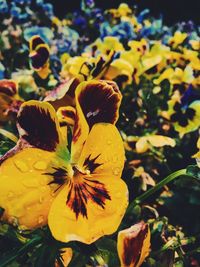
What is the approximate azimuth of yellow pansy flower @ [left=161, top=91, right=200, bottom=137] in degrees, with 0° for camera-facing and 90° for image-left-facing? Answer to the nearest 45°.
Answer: approximately 0°

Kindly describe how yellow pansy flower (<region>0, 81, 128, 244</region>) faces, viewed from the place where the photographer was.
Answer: facing the viewer

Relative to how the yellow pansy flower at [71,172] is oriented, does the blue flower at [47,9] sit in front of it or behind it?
behind

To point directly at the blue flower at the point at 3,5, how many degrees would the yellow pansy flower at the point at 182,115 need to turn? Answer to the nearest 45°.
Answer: approximately 135° to its right

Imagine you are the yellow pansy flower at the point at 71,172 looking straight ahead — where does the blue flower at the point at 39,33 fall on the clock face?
The blue flower is roughly at 6 o'clock from the yellow pansy flower.

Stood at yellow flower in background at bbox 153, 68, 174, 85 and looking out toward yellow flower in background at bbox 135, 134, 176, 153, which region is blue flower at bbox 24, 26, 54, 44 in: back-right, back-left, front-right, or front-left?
back-right

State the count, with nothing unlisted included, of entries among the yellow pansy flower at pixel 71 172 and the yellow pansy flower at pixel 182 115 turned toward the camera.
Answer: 2

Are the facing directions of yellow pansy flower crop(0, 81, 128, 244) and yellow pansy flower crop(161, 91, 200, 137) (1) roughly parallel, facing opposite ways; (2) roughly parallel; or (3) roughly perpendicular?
roughly parallel

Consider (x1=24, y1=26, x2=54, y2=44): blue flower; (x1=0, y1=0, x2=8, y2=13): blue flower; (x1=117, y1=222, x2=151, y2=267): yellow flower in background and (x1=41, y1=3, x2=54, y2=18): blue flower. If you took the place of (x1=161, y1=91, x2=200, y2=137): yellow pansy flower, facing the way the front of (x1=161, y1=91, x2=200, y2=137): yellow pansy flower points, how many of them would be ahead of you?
1

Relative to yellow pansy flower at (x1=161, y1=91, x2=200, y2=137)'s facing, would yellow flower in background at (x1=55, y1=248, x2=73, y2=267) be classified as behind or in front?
in front
